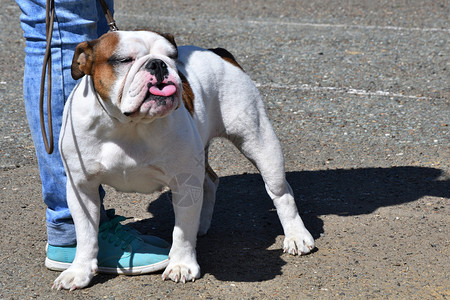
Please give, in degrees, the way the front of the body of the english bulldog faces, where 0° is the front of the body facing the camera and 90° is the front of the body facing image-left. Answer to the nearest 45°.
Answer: approximately 45°
